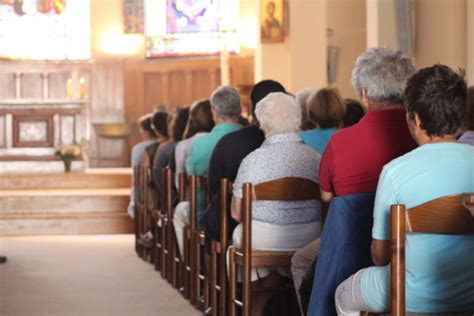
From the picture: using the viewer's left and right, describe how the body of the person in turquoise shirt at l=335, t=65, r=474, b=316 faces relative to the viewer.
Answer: facing away from the viewer and to the left of the viewer

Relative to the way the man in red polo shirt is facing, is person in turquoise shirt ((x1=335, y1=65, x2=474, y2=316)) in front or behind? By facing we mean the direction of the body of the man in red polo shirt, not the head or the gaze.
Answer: behind

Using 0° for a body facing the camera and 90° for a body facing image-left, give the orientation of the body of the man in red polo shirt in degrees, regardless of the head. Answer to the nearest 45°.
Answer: approximately 135°

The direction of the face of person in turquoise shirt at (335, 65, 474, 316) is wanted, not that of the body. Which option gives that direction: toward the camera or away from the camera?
away from the camera

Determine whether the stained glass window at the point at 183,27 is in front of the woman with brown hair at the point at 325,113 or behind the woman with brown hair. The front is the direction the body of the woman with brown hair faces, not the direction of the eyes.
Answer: in front

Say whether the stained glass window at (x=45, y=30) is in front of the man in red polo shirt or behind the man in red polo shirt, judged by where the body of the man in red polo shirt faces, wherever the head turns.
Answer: in front

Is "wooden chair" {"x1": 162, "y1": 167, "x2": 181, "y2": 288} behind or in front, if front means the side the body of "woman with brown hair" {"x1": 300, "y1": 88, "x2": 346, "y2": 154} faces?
in front

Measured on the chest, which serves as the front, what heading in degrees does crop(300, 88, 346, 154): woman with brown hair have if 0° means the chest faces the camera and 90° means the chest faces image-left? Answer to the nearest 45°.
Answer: approximately 180°
